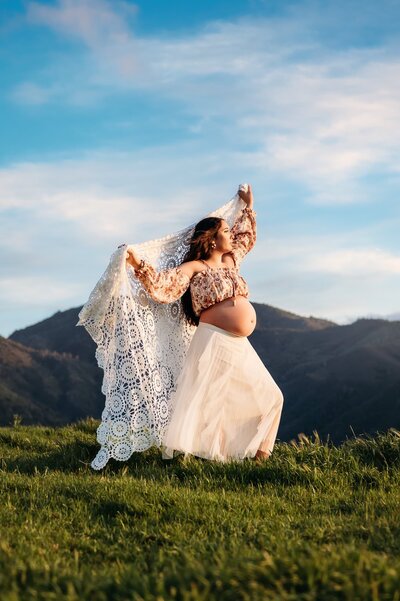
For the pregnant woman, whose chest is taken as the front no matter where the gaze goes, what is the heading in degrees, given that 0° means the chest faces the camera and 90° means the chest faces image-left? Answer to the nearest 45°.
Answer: approximately 315°

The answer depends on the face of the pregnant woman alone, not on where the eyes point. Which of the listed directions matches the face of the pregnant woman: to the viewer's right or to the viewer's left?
to the viewer's right
